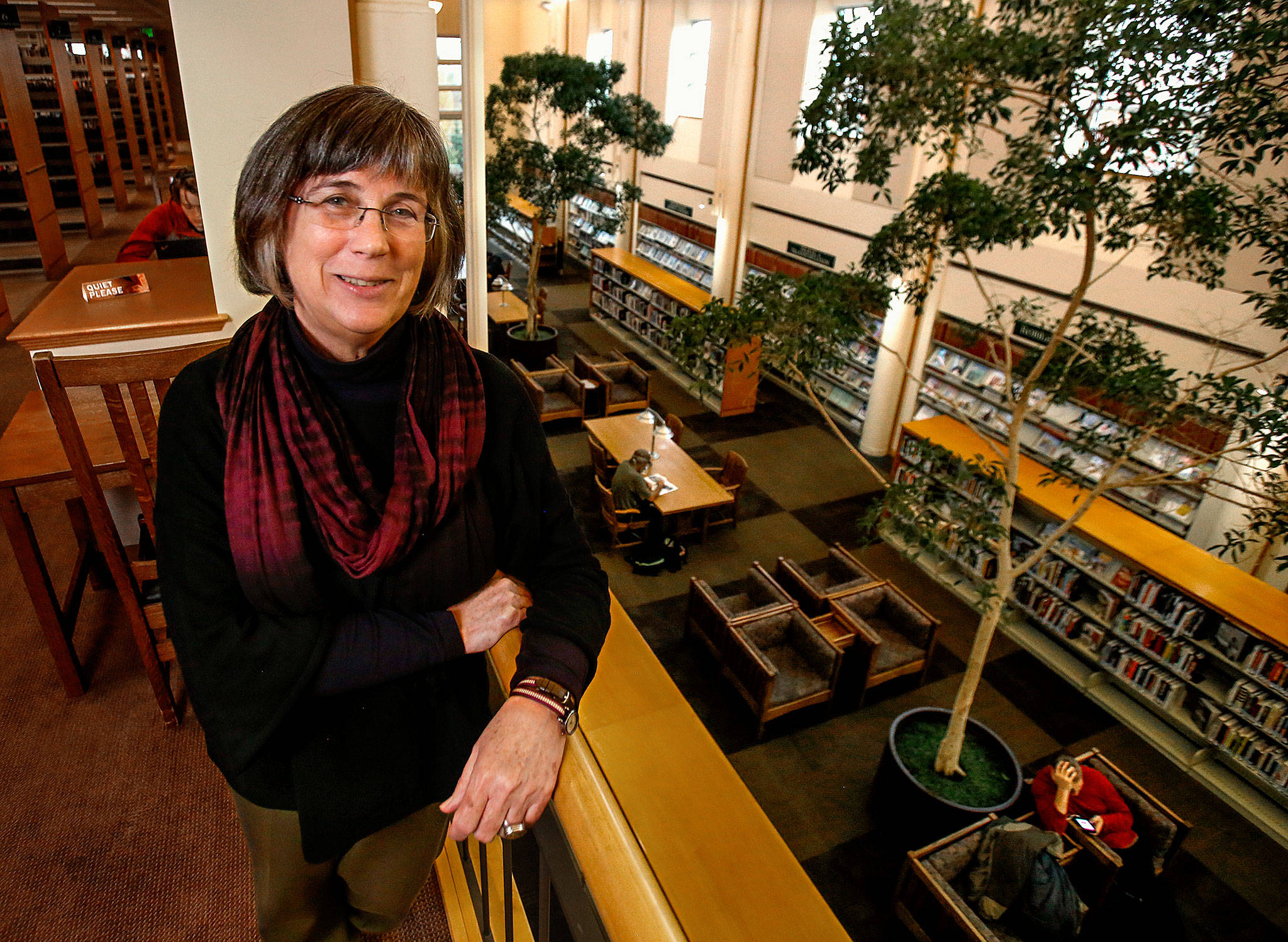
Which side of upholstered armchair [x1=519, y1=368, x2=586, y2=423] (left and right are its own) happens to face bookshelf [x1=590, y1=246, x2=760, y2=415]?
left

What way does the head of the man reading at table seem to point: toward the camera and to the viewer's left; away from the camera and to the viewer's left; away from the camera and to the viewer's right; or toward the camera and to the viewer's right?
away from the camera and to the viewer's right

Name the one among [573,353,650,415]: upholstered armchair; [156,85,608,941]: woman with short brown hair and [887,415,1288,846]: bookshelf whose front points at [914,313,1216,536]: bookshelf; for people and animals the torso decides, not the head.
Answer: the upholstered armchair

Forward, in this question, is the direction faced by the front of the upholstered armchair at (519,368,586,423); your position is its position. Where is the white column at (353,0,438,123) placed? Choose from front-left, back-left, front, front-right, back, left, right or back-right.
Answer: front-right

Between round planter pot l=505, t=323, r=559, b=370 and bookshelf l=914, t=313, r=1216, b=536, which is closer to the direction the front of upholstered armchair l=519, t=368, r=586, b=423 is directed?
the bookshelf

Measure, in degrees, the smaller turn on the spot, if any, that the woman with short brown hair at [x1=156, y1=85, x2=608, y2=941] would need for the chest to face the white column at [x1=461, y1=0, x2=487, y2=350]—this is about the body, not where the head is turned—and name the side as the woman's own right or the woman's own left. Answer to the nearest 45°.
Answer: approximately 180°

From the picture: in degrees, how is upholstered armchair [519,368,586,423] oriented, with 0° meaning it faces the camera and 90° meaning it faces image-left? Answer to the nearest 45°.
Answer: approximately 315°

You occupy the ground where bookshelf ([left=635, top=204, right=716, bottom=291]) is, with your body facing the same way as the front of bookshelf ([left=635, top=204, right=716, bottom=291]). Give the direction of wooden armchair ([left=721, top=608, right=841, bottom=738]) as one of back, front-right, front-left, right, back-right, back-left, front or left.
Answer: front-left
